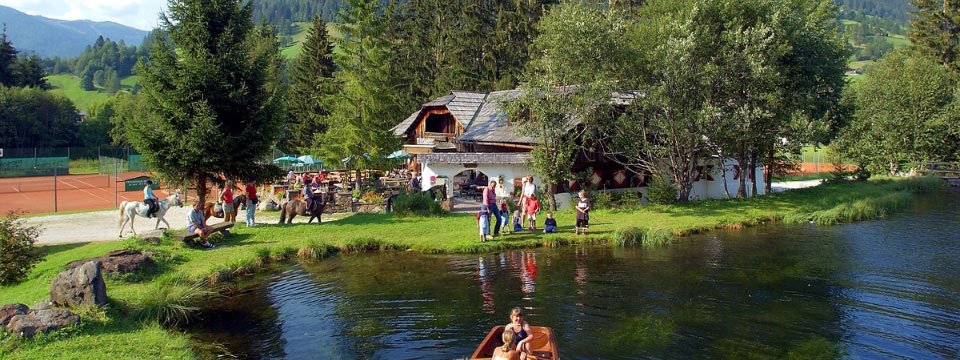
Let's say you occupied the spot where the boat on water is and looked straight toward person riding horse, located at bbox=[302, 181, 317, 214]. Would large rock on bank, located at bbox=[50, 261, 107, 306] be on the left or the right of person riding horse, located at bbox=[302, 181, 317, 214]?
left

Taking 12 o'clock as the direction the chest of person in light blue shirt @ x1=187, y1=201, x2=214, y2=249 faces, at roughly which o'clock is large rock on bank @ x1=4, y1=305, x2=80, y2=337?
The large rock on bank is roughly at 2 o'clock from the person in light blue shirt.

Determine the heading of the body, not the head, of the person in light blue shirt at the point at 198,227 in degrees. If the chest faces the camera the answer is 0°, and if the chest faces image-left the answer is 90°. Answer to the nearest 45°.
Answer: approximately 315°

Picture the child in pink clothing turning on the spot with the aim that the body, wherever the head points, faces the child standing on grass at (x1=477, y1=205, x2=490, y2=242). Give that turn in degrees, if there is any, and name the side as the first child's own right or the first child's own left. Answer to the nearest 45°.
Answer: approximately 45° to the first child's own right

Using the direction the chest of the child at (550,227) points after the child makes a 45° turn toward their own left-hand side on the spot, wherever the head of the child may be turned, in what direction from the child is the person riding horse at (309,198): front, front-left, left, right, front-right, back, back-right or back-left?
back-right

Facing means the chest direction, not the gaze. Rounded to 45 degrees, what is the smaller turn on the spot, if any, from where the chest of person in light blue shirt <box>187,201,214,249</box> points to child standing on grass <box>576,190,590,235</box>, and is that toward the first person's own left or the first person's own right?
approximately 45° to the first person's own left

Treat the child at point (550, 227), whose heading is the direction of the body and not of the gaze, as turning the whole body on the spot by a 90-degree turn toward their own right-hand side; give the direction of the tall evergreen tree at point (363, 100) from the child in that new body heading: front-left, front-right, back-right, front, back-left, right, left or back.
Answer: front-right

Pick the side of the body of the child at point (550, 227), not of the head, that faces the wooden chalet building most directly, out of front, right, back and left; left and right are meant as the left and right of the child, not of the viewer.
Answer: back

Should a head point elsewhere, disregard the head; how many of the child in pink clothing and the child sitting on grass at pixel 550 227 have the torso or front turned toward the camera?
2
